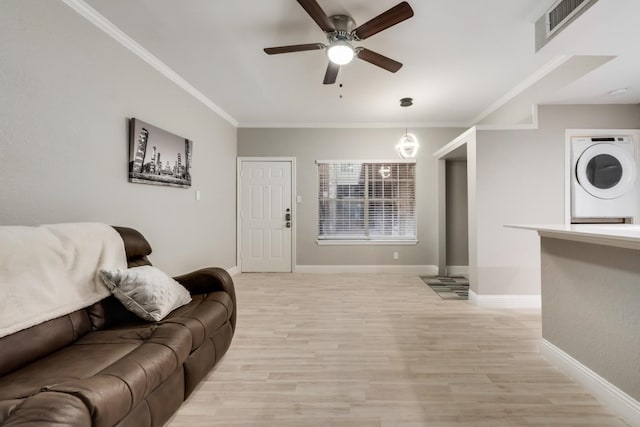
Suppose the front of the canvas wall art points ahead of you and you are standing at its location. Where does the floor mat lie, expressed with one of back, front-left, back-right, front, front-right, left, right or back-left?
front-left

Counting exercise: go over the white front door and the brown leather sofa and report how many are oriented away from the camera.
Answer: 0

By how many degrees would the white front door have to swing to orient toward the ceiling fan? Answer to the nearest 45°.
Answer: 0° — it already faces it

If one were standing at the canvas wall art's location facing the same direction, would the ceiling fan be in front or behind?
in front

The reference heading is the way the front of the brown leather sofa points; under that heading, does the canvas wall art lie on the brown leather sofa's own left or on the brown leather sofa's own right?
on the brown leather sofa's own left

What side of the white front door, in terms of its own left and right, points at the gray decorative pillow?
front

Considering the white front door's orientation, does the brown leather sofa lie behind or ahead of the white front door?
ahead

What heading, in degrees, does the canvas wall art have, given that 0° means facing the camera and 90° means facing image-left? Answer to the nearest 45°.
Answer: approximately 315°

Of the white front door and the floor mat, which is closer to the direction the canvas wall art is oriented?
the floor mat

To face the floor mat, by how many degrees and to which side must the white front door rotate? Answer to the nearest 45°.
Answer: approximately 45° to its left

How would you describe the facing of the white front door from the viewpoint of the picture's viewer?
facing the viewer
